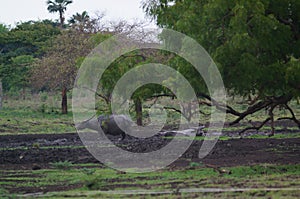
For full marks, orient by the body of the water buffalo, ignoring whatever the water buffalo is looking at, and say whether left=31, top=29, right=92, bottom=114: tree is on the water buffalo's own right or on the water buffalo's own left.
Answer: on the water buffalo's own right

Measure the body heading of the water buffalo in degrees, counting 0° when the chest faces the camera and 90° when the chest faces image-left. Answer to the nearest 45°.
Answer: approximately 90°
